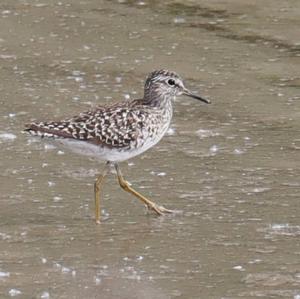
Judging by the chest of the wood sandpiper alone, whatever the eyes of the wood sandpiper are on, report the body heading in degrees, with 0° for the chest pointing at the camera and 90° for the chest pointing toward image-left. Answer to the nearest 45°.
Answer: approximately 270°

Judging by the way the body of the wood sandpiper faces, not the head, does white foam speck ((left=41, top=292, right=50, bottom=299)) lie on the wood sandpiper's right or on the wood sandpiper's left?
on the wood sandpiper's right

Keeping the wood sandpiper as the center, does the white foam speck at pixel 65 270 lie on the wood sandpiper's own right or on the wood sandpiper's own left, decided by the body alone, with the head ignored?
on the wood sandpiper's own right

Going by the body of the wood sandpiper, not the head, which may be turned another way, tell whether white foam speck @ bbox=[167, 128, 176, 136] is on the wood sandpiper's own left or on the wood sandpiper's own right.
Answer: on the wood sandpiper's own left

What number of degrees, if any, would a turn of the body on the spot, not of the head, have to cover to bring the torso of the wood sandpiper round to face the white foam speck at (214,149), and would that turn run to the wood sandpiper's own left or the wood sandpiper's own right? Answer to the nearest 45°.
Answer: approximately 45° to the wood sandpiper's own left

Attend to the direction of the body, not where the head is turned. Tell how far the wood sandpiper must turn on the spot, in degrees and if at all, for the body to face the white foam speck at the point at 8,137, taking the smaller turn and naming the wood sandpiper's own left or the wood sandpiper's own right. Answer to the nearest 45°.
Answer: approximately 135° to the wood sandpiper's own left
